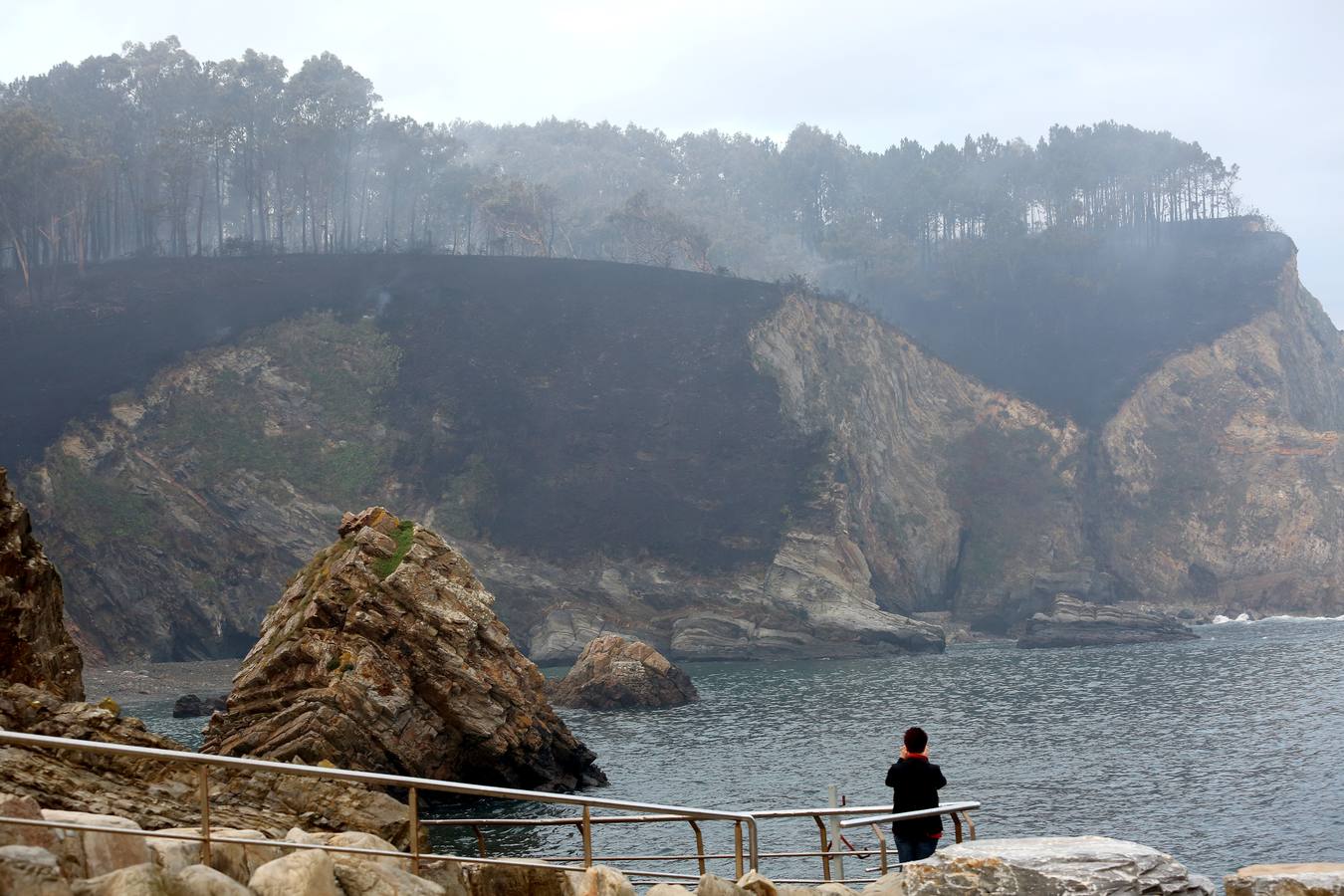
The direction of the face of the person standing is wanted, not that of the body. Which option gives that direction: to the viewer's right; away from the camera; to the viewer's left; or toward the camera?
away from the camera

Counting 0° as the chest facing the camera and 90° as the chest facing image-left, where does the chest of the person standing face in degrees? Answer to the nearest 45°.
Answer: approximately 180°

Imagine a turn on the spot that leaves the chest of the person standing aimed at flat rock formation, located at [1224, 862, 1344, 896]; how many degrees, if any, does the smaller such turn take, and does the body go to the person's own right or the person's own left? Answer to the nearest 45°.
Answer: approximately 135° to the person's own right

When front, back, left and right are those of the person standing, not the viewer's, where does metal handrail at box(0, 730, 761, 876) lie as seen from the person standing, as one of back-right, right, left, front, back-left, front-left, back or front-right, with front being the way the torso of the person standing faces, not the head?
back-left

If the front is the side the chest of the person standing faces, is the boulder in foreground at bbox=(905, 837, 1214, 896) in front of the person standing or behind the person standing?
behind

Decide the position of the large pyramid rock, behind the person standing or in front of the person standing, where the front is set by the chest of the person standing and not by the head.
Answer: in front
